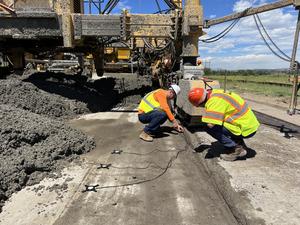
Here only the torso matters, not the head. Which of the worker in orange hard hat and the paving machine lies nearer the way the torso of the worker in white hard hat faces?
the worker in orange hard hat

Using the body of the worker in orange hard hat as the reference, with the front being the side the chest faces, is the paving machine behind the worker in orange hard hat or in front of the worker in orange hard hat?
in front

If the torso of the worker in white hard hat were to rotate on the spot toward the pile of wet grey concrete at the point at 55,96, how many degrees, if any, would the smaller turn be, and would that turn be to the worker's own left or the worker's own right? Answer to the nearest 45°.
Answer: approximately 135° to the worker's own left

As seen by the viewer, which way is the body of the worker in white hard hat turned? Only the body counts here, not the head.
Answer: to the viewer's right

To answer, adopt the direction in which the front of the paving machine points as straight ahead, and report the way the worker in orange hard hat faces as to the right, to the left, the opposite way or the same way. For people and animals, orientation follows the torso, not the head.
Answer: to the right

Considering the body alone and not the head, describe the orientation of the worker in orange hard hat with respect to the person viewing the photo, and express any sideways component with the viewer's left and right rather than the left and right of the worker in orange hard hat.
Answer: facing to the left of the viewer

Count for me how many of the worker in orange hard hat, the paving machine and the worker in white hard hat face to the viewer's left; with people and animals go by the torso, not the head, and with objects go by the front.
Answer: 1
